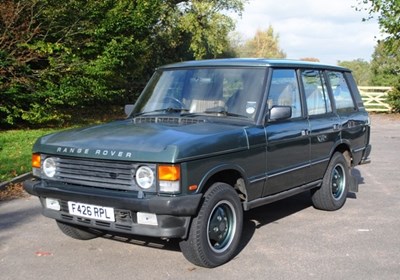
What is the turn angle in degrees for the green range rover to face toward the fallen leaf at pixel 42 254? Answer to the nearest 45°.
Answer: approximately 45° to its right

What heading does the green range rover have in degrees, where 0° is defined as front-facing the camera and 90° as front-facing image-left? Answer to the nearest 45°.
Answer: approximately 45°

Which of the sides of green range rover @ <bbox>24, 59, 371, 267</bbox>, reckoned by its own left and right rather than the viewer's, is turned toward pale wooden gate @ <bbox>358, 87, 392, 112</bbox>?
back

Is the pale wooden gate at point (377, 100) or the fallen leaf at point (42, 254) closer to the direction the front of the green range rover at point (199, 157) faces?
the fallen leaf
